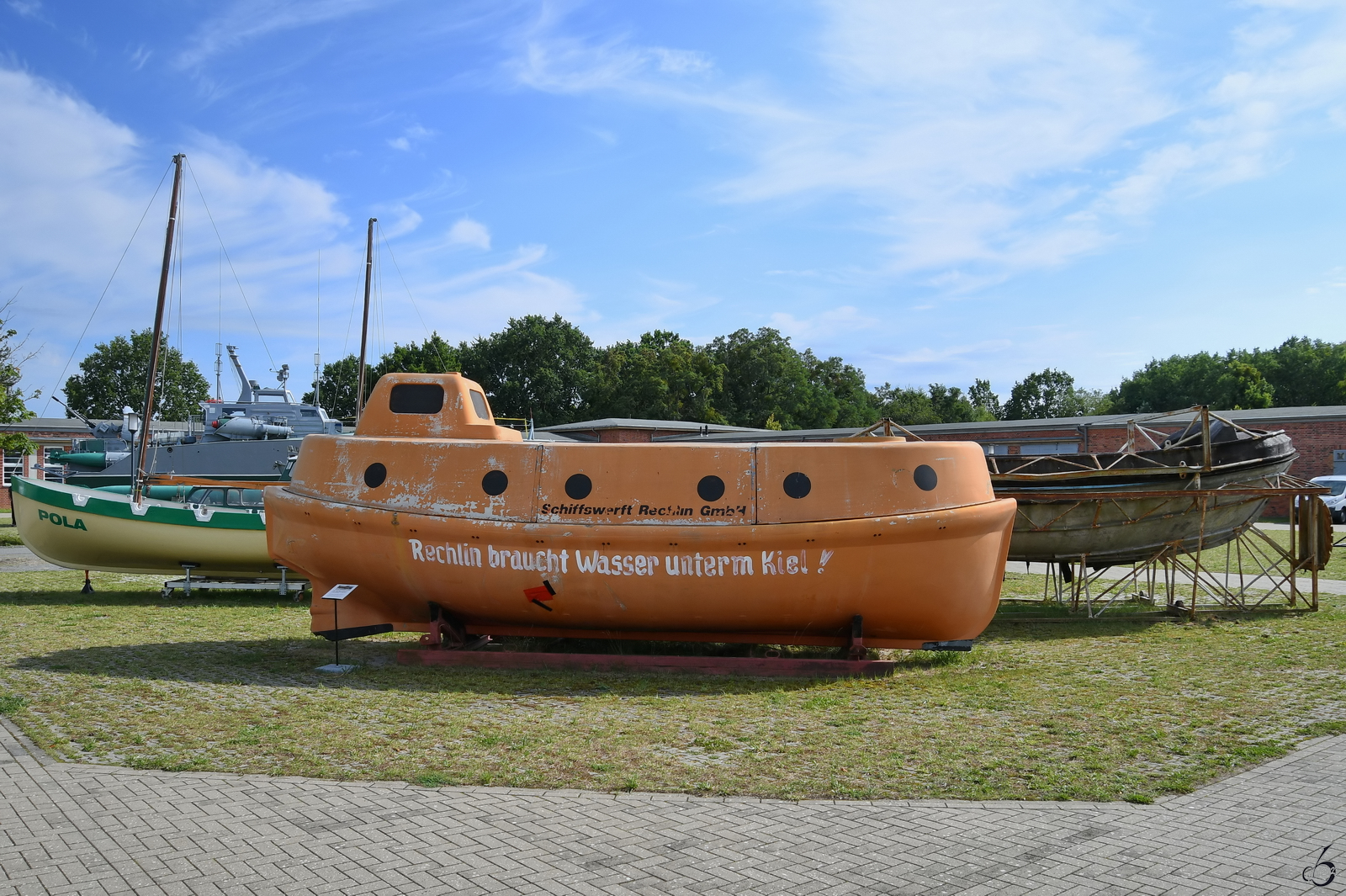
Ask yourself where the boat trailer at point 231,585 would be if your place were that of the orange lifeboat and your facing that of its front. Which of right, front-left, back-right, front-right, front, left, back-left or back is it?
back-left

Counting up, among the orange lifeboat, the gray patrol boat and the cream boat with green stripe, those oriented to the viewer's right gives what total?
2

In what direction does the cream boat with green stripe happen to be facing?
to the viewer's left

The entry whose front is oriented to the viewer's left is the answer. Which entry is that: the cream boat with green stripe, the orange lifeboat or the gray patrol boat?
the cream boat with green stripe

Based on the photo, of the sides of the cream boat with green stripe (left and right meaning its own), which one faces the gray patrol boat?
right

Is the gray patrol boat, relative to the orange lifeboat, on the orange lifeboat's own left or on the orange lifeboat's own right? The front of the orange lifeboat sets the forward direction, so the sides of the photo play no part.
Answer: on the orange lifeboat's own left

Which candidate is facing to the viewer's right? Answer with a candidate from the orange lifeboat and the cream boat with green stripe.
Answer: the orange lifeboat

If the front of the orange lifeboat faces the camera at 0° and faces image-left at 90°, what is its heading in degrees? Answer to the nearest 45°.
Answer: approximately 270°

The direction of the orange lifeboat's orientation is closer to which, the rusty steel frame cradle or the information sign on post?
the rusty steel frame cradle

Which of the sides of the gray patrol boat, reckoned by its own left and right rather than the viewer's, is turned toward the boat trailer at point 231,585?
right

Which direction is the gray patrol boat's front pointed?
to the viewer's right
